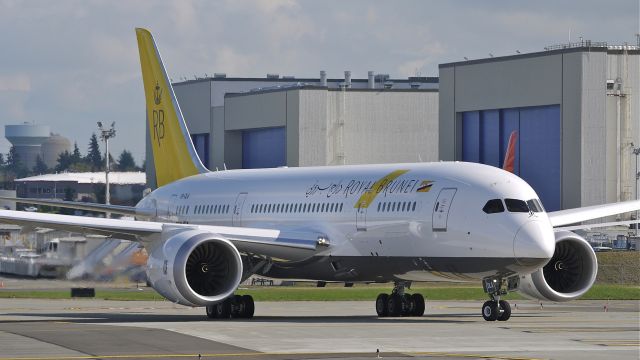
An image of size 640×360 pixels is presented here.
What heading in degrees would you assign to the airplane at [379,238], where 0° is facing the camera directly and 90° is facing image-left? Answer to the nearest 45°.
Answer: approximately 315°
